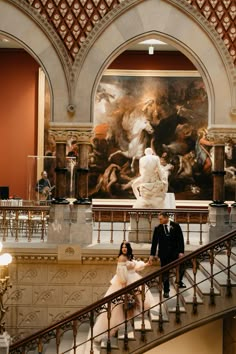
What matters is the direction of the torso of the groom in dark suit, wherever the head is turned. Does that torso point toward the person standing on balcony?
no

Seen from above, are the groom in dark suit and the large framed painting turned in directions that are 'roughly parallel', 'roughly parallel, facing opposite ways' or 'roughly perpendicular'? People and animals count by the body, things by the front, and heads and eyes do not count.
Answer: roughly parallel

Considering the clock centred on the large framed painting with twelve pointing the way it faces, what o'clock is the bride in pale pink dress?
The bride in pale pink dress is roughly at 12 o'clock from the large framed painting.

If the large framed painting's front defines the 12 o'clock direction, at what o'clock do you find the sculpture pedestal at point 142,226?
The sculpture pedestal is roughly at 12 o'clock from the large framed painting.

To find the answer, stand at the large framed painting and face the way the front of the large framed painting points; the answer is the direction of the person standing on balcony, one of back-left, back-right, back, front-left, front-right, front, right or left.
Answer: front-right

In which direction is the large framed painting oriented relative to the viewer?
toward the camera

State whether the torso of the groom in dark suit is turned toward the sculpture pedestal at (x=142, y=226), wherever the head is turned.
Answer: no

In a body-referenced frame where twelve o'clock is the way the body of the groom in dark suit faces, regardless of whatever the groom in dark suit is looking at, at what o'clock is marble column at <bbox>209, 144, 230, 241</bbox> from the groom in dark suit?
The marble column is roughly at 7 o'clock from the groom in dark suit.

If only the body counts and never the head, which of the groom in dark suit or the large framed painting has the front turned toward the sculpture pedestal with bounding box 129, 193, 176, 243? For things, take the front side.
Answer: the large framed painting

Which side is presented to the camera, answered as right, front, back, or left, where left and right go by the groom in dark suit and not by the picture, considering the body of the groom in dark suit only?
front

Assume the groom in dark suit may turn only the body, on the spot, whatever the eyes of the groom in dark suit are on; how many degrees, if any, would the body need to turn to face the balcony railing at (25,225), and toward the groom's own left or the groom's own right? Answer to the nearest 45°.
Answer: approximately 135° to the groom's own right

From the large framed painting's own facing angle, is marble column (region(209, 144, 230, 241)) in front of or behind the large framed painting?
in front

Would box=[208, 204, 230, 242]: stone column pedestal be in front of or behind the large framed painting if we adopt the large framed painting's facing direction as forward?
in front

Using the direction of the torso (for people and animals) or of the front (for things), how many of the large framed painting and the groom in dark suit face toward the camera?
2

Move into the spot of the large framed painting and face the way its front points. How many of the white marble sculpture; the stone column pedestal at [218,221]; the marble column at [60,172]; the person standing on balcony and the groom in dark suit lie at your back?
0

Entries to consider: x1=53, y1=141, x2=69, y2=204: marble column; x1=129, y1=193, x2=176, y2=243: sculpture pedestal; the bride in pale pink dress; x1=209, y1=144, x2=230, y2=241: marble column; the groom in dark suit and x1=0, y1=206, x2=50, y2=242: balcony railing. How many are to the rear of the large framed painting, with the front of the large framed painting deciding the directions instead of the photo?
0

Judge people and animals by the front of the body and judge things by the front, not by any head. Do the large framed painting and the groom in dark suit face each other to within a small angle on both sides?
no
